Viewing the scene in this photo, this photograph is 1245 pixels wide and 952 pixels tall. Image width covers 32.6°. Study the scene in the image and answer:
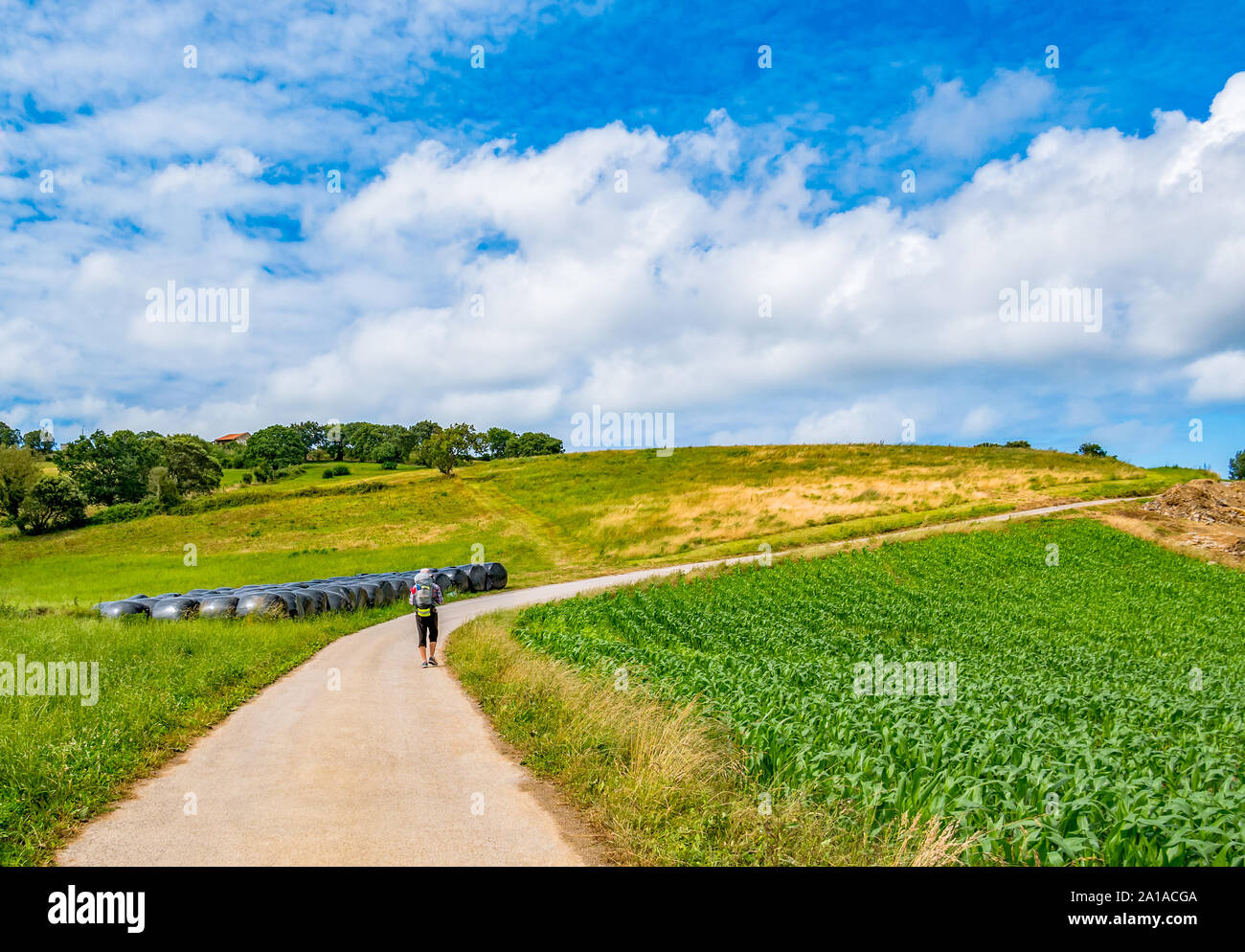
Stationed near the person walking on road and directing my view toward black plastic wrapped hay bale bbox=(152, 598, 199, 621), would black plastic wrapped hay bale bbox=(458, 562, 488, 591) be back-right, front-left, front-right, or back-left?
front-right

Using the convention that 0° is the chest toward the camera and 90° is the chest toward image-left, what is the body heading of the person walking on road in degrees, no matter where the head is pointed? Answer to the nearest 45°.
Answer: approximately 180°

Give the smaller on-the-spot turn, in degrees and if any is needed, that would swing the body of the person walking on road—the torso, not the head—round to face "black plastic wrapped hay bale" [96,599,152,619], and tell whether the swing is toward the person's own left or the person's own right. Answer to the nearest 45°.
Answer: approximately 45° to the person's own left

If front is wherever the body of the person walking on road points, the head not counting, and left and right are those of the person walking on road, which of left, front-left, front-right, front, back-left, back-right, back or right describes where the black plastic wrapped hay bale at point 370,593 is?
front

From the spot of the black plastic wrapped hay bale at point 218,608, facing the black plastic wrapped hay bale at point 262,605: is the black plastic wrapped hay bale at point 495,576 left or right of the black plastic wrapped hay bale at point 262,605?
left

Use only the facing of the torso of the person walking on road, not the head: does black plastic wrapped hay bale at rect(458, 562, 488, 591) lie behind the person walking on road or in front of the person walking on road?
in front

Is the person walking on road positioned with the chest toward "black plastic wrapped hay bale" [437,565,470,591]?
yes

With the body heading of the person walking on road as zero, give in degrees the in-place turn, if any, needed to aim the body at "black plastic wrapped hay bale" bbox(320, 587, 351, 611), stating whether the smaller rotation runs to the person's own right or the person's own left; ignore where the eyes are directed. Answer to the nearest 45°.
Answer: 0° — they already face it

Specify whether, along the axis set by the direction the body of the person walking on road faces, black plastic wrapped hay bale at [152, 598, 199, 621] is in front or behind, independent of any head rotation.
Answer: in front
